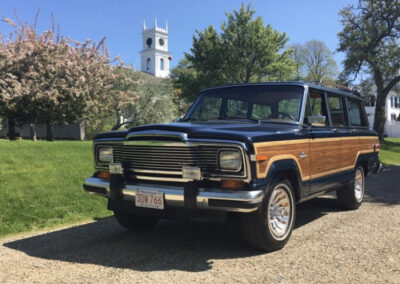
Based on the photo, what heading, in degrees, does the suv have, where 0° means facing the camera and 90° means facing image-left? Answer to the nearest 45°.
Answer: approximately 45°

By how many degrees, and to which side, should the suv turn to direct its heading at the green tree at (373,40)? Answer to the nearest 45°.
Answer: approximately 180°

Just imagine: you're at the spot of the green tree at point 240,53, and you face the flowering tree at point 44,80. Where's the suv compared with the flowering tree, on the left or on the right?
left

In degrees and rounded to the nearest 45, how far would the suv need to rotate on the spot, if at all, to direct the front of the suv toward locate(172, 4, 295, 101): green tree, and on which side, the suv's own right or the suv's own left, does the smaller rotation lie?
approximately 135° to the suv's own right

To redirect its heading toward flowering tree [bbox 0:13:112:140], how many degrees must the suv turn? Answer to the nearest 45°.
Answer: approximately 90° to its right

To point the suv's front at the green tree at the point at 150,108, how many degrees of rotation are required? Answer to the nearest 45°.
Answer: approximately 135° to its right
